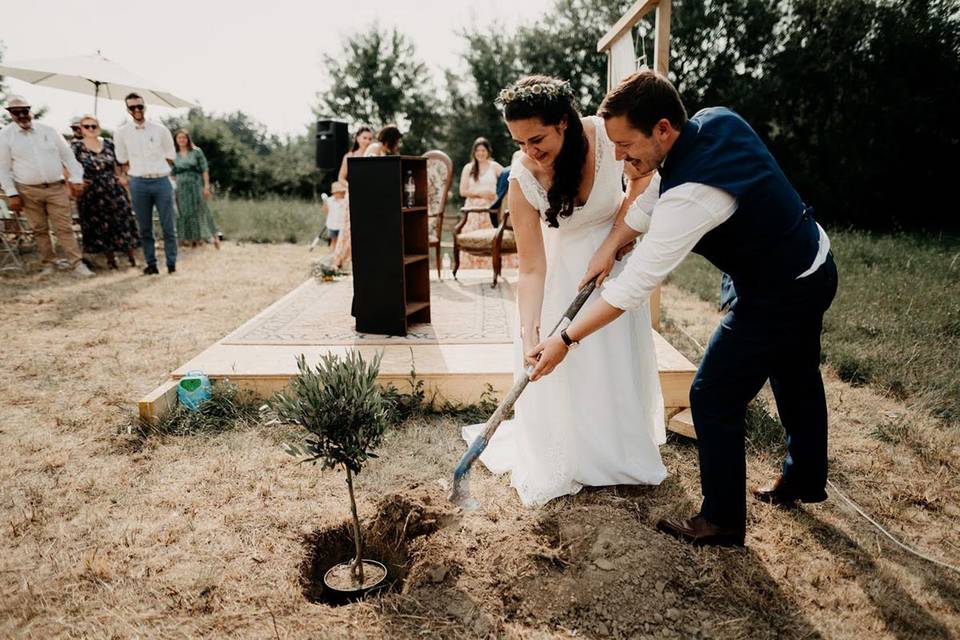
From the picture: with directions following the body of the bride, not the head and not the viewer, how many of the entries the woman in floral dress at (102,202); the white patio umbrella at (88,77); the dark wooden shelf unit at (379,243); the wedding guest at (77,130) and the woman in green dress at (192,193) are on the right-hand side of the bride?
5

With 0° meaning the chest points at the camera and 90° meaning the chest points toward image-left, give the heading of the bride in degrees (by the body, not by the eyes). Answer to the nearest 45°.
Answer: approximately 45°

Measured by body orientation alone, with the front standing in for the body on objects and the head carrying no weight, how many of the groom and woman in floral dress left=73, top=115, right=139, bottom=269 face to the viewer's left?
1

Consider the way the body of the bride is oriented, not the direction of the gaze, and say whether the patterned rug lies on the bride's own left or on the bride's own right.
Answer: on the bride's own right

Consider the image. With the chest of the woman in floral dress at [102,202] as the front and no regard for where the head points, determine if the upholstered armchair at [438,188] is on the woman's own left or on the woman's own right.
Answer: on the woman's own left

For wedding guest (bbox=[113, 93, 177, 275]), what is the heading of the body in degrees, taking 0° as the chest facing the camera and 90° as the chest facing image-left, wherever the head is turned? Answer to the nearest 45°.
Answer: approximately 0°

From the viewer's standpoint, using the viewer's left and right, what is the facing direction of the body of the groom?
facing to the left of the viewer

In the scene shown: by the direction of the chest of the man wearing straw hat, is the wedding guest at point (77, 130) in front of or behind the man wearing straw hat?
behind

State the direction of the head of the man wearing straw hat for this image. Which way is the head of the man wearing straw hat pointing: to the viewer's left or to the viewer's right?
to the viewer's right
